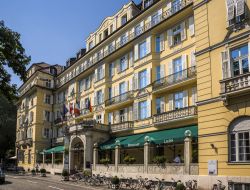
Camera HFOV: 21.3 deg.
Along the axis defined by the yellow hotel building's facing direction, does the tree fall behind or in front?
in front

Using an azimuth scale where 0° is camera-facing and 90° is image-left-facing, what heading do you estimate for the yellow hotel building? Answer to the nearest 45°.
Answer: approximately 45°

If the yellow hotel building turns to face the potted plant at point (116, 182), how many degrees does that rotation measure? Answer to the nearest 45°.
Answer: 0° — it already faces it
